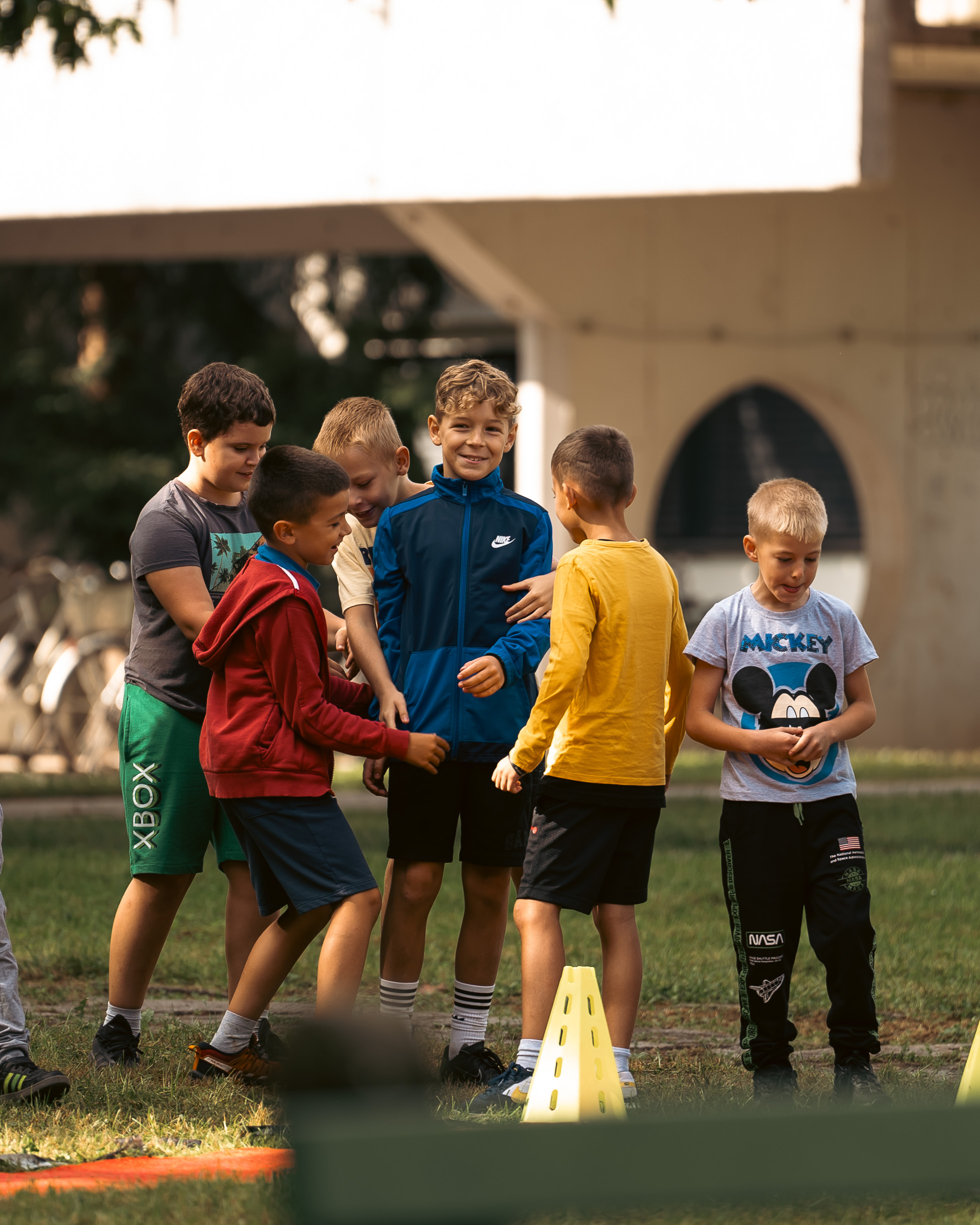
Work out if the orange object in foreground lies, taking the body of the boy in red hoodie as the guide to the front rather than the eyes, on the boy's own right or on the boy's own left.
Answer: on the boy's own right

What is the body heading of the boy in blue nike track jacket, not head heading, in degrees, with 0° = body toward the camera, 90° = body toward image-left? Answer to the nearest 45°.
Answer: approximately 0°

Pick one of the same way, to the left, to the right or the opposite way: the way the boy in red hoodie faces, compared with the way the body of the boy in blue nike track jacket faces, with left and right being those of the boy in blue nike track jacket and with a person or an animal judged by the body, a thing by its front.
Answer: to the left

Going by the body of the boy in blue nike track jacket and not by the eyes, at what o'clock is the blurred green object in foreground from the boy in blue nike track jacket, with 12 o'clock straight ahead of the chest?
The blurred green object in foreground is roughly at 12 o'clock from the boy in blue nike track jacket.

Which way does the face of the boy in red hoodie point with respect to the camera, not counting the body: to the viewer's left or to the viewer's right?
to the viewer's right

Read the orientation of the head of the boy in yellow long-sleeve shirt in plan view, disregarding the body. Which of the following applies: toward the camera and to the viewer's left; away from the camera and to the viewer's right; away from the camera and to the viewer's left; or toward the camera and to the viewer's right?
away from the camera and to the viewer's left

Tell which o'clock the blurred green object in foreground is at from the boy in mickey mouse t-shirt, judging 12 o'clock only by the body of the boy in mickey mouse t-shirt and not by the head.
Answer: The blurred green object in foreground is roughly at 12 o'clock from the boy in mickey mouse t-shirt.

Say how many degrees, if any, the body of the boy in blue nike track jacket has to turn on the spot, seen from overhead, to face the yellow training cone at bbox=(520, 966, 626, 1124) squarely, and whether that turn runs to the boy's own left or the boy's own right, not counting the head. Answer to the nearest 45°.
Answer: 0° — they already face it

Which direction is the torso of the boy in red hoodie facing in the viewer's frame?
to the viewer's right

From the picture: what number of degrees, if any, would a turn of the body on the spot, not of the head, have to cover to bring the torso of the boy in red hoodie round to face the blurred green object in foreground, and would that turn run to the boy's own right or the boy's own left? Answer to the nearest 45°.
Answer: approximately 90° to the boy's own right

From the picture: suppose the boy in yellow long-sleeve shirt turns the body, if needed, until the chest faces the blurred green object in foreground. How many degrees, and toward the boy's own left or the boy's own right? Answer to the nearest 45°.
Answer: approximately 135° to the boy's own left
